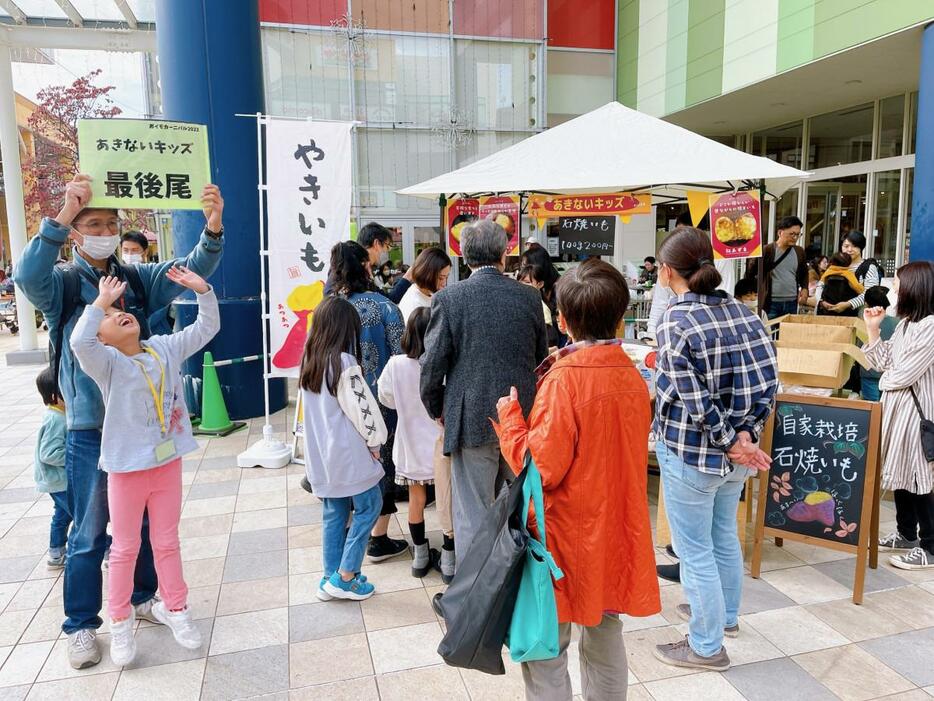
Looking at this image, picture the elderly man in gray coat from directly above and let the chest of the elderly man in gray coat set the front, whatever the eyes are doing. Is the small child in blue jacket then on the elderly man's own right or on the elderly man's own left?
on the elderly man's own left

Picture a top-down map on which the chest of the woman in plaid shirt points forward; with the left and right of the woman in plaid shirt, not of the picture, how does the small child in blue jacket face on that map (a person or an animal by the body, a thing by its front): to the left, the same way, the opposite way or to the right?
to the right

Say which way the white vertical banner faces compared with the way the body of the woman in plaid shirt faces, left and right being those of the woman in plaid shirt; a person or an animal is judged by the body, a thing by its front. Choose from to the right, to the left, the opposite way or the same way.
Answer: the opposite way

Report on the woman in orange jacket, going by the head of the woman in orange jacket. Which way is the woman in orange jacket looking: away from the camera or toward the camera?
away from the camera

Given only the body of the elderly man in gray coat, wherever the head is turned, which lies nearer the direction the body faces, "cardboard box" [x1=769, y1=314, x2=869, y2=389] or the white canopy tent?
the white canopy tent

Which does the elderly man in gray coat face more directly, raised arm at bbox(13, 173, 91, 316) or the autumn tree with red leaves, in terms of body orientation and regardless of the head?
the autumn tree with red leaves

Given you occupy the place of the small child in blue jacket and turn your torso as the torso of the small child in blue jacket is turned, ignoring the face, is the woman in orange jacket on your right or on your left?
on your right

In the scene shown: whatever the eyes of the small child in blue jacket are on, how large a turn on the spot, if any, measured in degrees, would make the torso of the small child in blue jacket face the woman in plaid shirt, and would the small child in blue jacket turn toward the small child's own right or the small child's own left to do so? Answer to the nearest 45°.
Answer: approximately 45° to the small child's own right

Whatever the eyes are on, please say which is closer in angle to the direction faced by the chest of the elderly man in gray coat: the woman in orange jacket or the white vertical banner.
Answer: the white vertical banner

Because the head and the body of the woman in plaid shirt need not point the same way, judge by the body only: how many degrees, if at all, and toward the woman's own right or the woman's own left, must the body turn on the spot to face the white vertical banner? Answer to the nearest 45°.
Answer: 0° — they already face it
